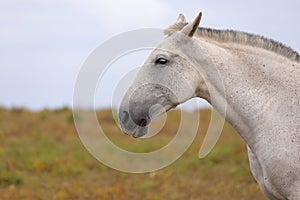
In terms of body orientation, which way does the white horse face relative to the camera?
to the viewer's left
